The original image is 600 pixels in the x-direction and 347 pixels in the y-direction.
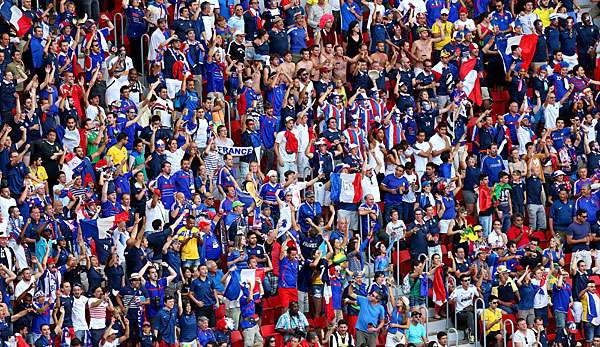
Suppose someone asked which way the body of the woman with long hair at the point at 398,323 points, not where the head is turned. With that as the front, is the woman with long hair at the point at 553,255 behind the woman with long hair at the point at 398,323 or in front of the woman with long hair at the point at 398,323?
behind

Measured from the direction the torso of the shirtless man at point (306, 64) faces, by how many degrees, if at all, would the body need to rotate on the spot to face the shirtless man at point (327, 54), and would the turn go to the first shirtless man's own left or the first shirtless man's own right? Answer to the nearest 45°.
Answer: approximately 135° to the first shirtless man's own left

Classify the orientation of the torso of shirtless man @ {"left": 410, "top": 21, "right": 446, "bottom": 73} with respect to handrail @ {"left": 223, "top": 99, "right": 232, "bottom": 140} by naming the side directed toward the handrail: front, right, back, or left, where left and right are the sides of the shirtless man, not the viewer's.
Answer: right

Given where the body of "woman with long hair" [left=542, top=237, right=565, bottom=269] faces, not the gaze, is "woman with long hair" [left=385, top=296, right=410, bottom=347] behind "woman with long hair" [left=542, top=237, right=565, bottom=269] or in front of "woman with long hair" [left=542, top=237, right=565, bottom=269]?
in front

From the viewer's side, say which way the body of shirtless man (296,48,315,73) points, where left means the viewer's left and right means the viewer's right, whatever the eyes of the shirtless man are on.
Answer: facing the viewer

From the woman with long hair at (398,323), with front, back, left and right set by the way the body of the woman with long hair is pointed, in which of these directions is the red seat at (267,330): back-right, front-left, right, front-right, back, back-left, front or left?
front-right

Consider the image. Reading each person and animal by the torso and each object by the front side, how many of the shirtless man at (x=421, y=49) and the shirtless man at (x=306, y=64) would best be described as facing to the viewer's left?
0
